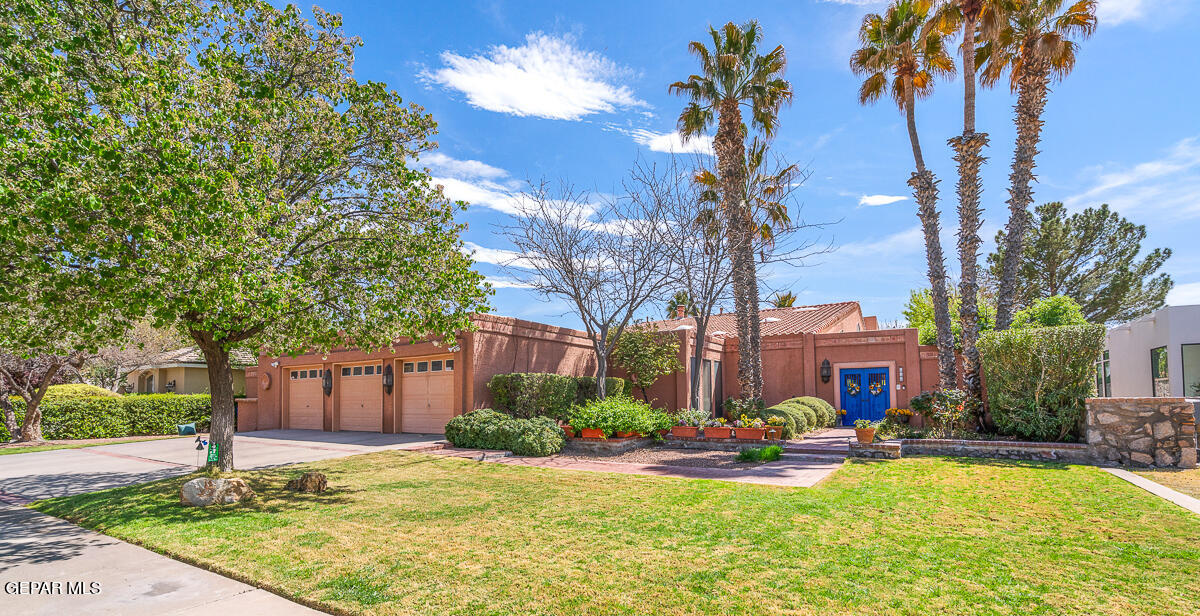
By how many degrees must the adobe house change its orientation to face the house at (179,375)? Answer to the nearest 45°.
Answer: approximately 135° to its right

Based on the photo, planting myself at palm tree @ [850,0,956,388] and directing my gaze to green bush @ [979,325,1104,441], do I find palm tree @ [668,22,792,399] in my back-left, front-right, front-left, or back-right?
back-right

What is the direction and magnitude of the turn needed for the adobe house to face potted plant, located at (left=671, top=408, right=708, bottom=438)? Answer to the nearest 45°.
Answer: approximately 45° to its left

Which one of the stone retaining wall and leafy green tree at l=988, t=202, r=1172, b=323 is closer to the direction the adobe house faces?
the stone retaining wall

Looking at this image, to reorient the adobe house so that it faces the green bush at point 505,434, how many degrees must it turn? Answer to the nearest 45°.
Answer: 0° — it already faces it

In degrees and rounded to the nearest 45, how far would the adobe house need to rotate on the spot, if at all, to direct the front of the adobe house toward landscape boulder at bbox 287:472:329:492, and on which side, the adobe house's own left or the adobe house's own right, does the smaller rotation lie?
0° — it already faces it

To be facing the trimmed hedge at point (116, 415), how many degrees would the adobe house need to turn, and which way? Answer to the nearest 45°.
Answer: approximately 90° to its right

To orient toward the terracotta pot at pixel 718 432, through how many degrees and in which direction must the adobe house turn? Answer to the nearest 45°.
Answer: approximately 45° to its left

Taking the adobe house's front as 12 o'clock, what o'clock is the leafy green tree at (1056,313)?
The leafy green tree is roughly at 9 o'clock from the adobe house.

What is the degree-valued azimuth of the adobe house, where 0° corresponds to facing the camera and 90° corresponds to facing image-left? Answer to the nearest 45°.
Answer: approximately 0°

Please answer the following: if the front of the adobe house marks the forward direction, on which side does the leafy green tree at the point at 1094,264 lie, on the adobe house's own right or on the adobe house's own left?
on the adobe house's own left

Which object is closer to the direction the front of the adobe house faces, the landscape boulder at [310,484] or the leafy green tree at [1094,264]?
the landscape boulder
